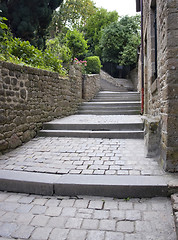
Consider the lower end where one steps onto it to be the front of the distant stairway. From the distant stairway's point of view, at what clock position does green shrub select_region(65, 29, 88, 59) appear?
The green shrub is roughly at 5 o'clock from the distant stairway.

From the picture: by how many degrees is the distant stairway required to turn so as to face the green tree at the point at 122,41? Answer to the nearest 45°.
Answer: approximately 180°

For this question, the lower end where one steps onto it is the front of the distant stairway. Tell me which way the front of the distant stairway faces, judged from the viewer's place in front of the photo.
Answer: facing the viewer

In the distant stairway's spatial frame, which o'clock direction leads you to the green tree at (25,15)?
The green tree is roughly at 4 o'clock from the distant stairway.

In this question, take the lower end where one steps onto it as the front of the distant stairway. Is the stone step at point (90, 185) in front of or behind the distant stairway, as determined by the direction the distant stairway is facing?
in front

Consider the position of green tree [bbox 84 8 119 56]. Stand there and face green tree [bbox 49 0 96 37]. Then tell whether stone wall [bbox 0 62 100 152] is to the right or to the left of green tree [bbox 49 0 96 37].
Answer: left

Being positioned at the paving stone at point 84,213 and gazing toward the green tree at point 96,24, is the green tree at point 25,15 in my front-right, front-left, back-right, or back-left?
front-left

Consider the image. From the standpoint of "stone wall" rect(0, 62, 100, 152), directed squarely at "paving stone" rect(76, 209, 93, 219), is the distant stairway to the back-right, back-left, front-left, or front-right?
back-left

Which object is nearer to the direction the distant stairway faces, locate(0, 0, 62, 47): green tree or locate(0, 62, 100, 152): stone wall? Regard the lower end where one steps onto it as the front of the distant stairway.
the stone wall

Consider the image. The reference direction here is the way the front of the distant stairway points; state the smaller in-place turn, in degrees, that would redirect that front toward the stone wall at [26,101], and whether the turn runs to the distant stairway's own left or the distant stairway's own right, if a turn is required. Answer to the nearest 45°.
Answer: approximately 45° to the distant stairway's own right

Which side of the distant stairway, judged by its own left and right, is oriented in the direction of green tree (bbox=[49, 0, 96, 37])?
back

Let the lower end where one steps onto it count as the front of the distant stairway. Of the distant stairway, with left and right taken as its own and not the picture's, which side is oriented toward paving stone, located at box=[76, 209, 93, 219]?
front
